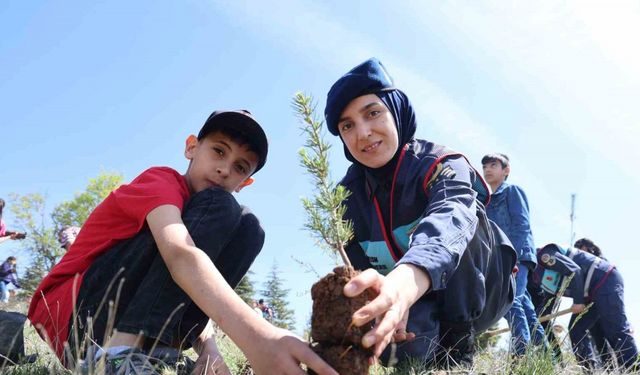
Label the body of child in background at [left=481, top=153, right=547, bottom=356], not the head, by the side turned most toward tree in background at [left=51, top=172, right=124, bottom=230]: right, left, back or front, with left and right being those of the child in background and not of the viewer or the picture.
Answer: right

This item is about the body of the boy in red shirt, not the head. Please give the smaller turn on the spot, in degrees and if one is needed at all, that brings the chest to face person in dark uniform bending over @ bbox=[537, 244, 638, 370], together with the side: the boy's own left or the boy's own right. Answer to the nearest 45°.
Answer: approximately 90° to the boy's own left

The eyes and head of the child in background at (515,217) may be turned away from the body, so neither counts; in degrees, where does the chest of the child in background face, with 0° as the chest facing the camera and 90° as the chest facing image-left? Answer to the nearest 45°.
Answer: approximately 45°

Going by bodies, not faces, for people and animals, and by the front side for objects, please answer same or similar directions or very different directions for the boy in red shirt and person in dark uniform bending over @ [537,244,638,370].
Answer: very different directions

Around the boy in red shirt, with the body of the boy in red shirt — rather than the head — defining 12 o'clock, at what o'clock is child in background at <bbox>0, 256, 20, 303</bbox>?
The child in background is roughly at 7 o'clock from the boy in red shirt.

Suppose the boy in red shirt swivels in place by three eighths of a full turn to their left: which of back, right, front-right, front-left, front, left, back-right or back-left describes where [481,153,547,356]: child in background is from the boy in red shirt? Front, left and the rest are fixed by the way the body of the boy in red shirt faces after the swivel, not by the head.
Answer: front-right
